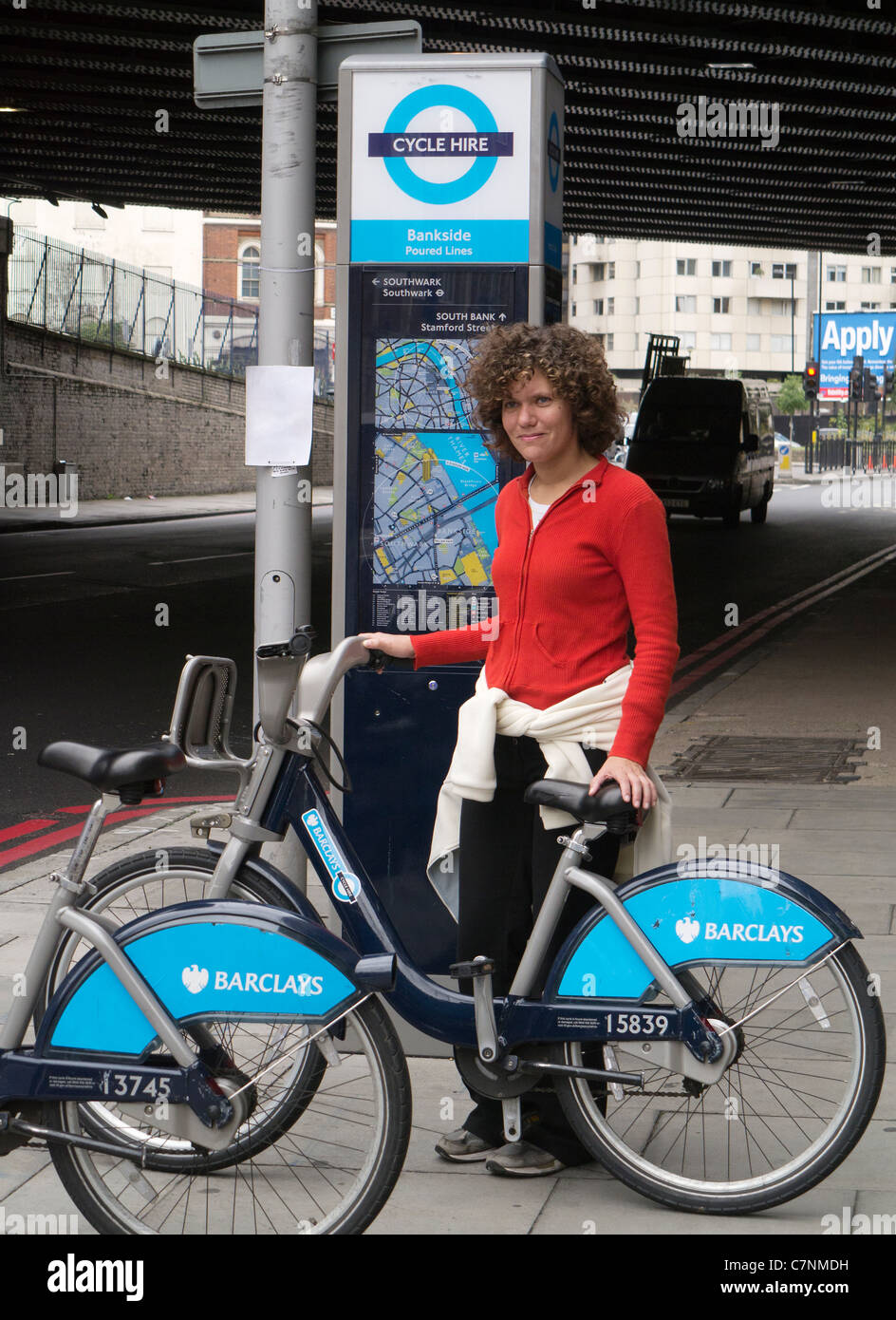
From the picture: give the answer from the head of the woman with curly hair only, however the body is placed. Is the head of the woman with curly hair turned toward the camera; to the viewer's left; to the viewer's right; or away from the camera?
toward the camera

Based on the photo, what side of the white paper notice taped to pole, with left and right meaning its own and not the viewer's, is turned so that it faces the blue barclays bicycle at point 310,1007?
front

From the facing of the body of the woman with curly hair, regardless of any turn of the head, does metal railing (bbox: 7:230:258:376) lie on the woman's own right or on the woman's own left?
on the woman's own right

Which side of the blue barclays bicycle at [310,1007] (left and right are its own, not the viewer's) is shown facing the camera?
left

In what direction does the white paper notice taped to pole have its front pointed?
toward the camera

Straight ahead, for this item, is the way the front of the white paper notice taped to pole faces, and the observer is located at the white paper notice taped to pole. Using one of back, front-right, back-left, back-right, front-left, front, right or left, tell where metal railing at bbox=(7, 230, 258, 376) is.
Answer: back

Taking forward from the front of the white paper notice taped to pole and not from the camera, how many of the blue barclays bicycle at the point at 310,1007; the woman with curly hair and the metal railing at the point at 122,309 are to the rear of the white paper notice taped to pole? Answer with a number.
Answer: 1

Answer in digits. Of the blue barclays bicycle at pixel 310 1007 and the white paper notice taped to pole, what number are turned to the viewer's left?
1

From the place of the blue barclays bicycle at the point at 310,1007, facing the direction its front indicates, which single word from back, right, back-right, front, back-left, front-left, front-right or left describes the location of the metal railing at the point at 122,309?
right

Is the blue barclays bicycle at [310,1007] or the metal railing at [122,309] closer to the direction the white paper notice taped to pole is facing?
the blue barclays bicycle

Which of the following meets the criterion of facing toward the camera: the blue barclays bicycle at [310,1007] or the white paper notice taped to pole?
the white paper notice taped to pole

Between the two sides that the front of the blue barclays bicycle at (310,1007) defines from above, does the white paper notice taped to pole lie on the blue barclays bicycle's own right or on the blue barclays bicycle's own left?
on the blue barclays bicycle's own right
